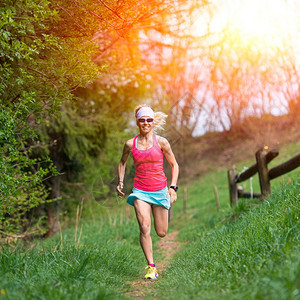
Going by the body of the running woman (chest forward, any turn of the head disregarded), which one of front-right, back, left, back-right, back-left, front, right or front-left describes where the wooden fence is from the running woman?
back-left

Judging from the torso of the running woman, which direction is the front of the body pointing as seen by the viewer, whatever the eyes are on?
toward the camera

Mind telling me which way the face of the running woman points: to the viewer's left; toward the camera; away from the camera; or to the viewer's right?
toward the camera
